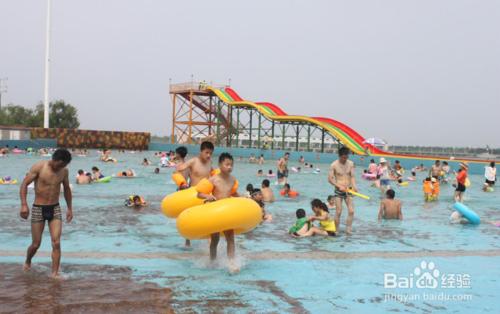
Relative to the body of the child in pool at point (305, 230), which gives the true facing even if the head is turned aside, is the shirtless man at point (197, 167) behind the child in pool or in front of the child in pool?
behind

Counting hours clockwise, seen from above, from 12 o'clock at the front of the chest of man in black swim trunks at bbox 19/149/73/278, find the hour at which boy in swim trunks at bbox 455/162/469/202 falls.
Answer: The boy in swim trunks is roughly at 8 o'clock from the man in black swim trunks.

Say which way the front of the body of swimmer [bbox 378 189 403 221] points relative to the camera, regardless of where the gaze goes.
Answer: away from the camera

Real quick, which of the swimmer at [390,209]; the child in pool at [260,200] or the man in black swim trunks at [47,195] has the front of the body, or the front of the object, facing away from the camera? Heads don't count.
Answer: the swimmer

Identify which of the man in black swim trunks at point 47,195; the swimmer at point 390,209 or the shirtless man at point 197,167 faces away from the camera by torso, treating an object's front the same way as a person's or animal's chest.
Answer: the swimmer

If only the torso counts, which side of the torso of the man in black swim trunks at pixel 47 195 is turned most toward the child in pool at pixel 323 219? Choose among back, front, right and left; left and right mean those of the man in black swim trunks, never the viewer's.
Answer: left
